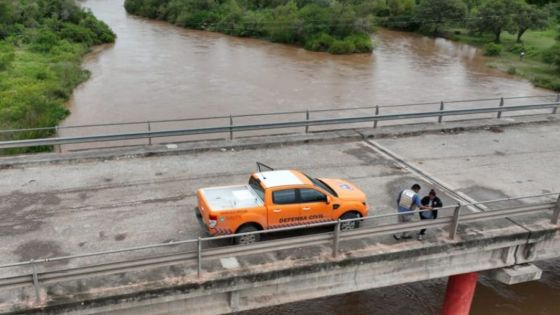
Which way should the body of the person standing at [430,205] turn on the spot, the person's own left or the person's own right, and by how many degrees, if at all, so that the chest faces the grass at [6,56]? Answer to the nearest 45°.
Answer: approximately 90° to the person's own right

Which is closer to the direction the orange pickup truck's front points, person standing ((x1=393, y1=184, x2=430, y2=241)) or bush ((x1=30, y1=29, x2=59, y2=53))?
the person standing

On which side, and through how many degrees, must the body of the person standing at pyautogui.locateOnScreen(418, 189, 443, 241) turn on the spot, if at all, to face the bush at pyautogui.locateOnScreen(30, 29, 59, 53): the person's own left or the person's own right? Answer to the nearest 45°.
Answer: approximately 90° to the person's own right

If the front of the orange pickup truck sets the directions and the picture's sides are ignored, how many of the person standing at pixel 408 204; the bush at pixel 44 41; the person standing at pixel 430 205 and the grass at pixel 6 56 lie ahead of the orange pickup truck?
2

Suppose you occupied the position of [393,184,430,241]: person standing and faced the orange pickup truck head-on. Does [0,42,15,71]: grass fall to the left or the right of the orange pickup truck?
right

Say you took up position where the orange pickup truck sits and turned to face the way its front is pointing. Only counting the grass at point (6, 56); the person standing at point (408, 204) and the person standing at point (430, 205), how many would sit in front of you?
2

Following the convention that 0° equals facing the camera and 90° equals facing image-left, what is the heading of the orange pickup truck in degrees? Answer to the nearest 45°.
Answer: approximately 270°

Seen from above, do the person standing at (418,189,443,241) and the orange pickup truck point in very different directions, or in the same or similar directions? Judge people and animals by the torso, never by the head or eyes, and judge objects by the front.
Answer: very different directions

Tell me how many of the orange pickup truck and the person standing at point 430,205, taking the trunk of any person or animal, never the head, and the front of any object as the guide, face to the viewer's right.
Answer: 1

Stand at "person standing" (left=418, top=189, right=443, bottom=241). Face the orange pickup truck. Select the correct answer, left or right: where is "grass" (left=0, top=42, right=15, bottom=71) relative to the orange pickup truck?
right

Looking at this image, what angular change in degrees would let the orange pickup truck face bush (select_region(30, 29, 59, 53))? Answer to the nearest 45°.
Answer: approximately 135° to its left

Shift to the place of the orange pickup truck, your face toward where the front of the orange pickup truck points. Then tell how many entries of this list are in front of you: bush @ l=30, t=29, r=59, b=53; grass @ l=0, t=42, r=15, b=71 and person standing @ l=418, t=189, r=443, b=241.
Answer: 1

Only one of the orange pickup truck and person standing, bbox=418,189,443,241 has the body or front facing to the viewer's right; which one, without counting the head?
the orange pickup truck

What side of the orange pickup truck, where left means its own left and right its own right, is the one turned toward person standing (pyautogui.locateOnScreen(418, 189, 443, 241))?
front

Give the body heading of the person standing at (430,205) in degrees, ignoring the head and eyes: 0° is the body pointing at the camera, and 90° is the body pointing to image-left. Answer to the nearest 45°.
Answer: approximately 45°

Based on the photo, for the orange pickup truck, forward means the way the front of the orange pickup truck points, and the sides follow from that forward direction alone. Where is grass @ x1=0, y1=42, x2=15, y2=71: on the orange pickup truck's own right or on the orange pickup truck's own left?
on the orange pickup truck's own left

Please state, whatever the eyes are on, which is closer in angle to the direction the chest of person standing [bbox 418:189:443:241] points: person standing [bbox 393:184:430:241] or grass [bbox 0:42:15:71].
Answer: the person standing
